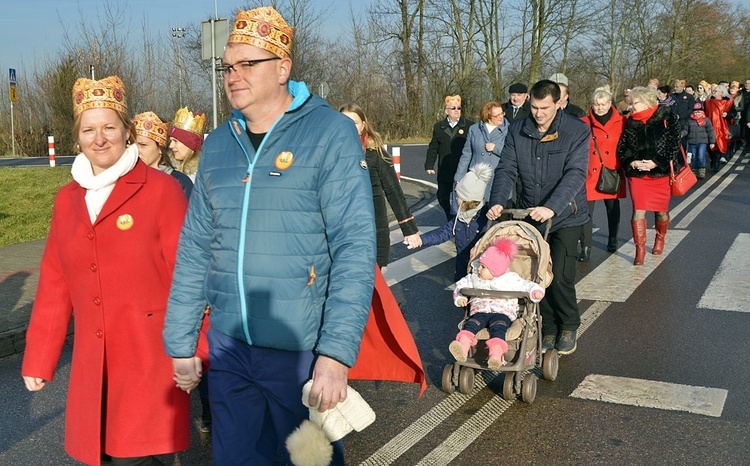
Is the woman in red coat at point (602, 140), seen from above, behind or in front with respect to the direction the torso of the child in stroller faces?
behind

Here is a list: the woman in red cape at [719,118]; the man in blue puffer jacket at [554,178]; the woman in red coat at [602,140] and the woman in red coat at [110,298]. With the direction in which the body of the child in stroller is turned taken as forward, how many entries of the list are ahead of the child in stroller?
1

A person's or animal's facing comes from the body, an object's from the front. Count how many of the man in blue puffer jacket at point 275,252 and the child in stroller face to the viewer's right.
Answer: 0

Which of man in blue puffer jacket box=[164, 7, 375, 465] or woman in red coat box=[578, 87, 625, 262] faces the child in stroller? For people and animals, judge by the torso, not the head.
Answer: the woman in red coat

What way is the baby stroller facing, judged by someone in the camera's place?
facing the viewer and to the left of the viewer

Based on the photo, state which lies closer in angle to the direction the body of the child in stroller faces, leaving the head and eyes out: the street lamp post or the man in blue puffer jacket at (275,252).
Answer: the man in blue puffer jacket

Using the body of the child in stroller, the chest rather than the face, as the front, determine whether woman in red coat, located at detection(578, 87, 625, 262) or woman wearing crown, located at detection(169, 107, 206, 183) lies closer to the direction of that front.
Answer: the woman wearing crown

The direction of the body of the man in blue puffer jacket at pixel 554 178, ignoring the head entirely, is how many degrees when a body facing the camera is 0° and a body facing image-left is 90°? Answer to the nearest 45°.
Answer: approximately 45°

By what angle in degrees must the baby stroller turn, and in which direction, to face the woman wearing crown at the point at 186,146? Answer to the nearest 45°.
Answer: approximately 45° to its right

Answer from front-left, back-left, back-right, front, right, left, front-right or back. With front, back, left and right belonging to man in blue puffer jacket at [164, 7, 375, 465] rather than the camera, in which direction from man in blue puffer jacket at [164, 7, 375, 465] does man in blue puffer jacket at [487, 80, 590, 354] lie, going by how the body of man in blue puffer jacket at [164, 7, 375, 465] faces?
back

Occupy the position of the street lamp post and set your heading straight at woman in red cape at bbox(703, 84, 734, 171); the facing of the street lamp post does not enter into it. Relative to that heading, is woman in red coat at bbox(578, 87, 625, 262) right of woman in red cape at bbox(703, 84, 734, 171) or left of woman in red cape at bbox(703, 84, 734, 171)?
right
